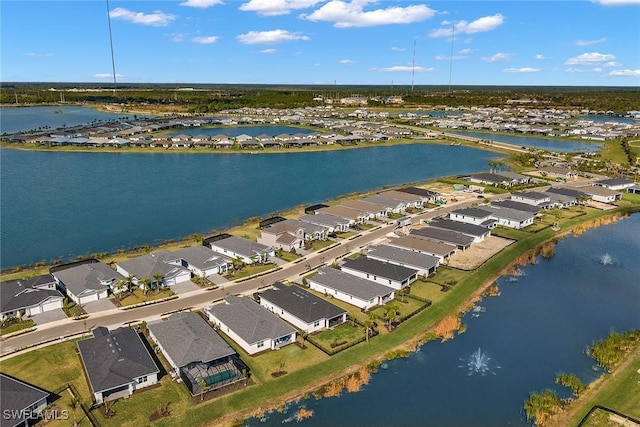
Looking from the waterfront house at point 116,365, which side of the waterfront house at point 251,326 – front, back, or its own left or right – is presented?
left

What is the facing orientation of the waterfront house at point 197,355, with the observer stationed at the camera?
facing away from the viewer and to the left of the viewer

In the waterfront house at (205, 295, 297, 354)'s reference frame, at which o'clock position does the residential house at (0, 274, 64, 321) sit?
The residential house is roughly at 11 o'clock from the waterfront house.

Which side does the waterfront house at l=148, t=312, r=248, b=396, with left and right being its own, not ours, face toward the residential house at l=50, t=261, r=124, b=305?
front

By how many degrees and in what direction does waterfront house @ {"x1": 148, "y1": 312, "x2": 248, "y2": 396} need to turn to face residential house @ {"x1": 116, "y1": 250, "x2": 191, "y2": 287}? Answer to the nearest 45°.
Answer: approximately 45° to its right

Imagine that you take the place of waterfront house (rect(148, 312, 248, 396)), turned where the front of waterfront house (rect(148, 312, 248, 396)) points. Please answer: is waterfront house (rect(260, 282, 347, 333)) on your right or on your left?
on your right

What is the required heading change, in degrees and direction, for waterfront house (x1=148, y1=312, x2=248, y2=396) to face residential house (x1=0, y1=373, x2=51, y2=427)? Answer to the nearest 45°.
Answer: approximately 45° to its left

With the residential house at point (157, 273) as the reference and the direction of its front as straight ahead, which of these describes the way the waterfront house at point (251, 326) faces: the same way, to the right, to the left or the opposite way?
the opposite way

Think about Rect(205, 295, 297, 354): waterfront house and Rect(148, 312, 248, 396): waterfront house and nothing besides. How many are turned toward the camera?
0

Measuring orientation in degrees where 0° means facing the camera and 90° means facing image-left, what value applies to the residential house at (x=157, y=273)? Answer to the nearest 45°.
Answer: approximately 315°

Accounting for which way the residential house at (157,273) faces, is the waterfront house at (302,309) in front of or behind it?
in front

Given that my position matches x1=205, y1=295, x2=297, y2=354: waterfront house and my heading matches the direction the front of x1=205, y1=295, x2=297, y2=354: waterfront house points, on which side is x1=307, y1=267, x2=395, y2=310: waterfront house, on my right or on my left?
on my right

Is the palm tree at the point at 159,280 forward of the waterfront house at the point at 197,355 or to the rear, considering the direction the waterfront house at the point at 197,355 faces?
forward

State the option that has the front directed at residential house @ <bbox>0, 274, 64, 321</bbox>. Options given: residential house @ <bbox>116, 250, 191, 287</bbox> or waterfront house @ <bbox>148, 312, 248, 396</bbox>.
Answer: the waterfront house
